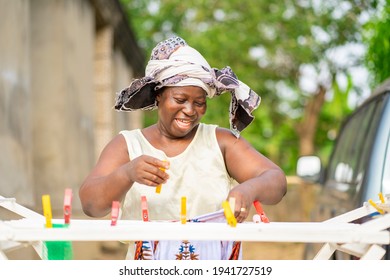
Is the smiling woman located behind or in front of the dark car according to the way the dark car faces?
in front

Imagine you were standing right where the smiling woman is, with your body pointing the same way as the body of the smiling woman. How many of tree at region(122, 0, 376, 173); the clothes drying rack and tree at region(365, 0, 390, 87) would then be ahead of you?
1

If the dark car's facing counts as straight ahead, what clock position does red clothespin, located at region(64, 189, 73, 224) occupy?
The red clothespin is roughly at 11 o'clock from the dark car.

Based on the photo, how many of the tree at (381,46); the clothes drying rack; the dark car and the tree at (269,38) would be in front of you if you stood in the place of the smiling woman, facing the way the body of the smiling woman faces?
1

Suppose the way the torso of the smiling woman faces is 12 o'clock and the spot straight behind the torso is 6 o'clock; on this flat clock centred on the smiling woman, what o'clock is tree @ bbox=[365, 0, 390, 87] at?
The tree is roughly at 7 o'clock from the smiling woman.

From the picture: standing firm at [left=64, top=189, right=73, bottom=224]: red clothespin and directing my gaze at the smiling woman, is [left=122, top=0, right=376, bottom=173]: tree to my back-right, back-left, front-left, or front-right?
front-left

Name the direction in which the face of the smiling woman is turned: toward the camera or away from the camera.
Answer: toward the camera

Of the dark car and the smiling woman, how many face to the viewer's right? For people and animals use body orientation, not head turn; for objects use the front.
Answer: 0

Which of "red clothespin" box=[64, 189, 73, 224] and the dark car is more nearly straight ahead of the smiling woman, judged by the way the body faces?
the red clothespin

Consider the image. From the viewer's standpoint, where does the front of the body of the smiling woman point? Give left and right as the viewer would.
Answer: facing the viewer
